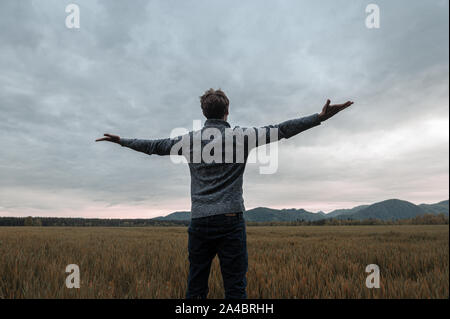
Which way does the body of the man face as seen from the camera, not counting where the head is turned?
away from the camera
